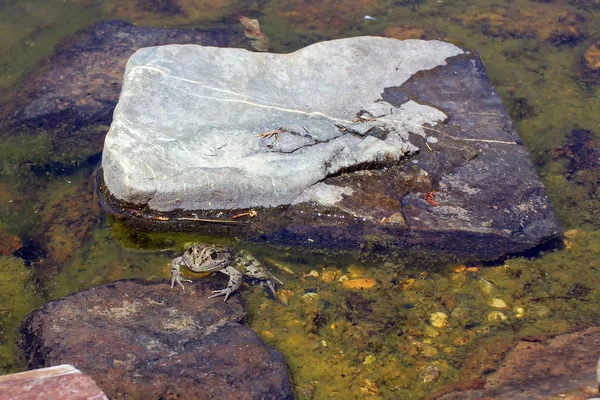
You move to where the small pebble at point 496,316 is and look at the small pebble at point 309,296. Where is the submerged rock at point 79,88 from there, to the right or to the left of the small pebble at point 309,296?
right

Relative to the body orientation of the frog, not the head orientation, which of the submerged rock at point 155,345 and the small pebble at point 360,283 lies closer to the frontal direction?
the submerged rock

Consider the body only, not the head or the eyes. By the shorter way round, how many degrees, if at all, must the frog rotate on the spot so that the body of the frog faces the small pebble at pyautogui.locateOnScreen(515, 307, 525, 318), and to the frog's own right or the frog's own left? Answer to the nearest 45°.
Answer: approximately 135° to the frog's own left

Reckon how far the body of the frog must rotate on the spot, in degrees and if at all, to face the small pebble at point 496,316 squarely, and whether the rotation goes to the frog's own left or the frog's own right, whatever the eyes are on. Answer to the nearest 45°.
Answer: approximately 135° to the frog's own left

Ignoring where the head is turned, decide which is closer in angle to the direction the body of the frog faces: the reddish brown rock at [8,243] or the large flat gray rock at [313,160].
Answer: the reddish brown rock

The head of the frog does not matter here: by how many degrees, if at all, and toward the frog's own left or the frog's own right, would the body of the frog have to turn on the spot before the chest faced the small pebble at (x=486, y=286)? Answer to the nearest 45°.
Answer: approximately 135° to the frog's own left

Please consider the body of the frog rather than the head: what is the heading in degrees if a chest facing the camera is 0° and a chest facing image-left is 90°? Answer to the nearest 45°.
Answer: approximately 45°

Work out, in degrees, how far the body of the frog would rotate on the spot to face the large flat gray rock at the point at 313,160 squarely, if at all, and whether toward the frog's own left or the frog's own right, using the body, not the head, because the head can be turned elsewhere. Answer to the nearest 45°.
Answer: approximately 180°

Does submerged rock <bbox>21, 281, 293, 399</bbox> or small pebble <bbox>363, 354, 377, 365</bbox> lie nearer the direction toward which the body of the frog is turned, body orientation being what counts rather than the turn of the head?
the submerged rock

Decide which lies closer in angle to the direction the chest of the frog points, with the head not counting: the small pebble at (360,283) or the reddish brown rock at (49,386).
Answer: the reddish brown rock
